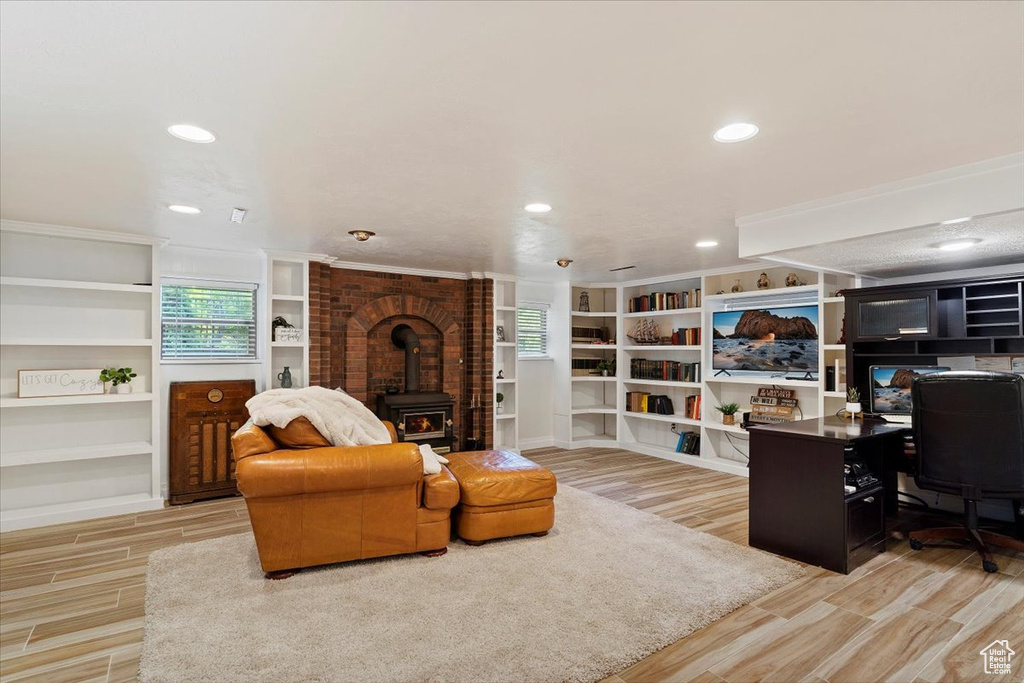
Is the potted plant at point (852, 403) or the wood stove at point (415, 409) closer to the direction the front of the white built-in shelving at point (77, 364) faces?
the potted plant

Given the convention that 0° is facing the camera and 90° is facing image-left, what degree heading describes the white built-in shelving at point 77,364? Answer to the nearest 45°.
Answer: approximately 315°

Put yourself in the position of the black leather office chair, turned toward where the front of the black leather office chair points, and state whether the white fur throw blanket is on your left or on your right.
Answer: on your left

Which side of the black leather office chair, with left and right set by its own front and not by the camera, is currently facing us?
back
